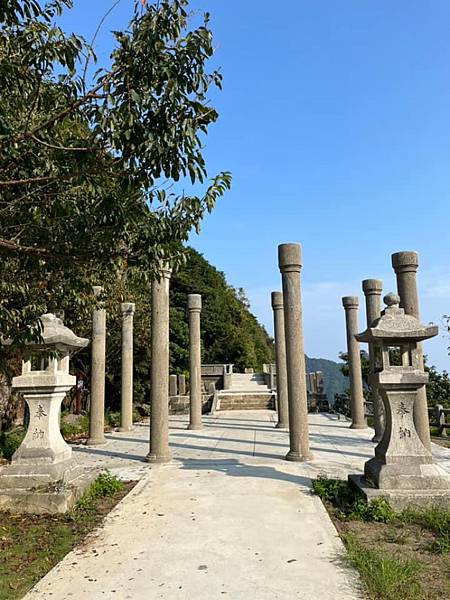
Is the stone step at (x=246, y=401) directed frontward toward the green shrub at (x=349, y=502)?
yes

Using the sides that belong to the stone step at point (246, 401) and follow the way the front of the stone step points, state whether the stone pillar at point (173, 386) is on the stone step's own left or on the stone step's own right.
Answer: on the stone step's own right

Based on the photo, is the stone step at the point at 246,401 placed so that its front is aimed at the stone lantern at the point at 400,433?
yes

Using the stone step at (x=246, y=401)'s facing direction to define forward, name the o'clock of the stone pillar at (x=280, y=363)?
The stone pillar is roughly at 12 o'clock from the stone step.

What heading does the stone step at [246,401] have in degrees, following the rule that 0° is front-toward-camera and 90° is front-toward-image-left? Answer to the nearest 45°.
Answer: approximately 0°

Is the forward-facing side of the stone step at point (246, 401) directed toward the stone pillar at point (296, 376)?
yes

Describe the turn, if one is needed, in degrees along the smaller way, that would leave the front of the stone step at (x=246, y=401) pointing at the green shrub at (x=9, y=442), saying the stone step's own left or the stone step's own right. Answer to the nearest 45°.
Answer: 0° — it already faces it

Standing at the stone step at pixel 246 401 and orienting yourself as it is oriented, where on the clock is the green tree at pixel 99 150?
The green tree is roughly at 12 o'clock from the stone step.

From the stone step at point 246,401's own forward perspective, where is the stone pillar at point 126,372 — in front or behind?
in front

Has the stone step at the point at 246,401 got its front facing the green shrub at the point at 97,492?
yes

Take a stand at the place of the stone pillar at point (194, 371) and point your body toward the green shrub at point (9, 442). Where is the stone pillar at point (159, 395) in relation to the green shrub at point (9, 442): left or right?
left
